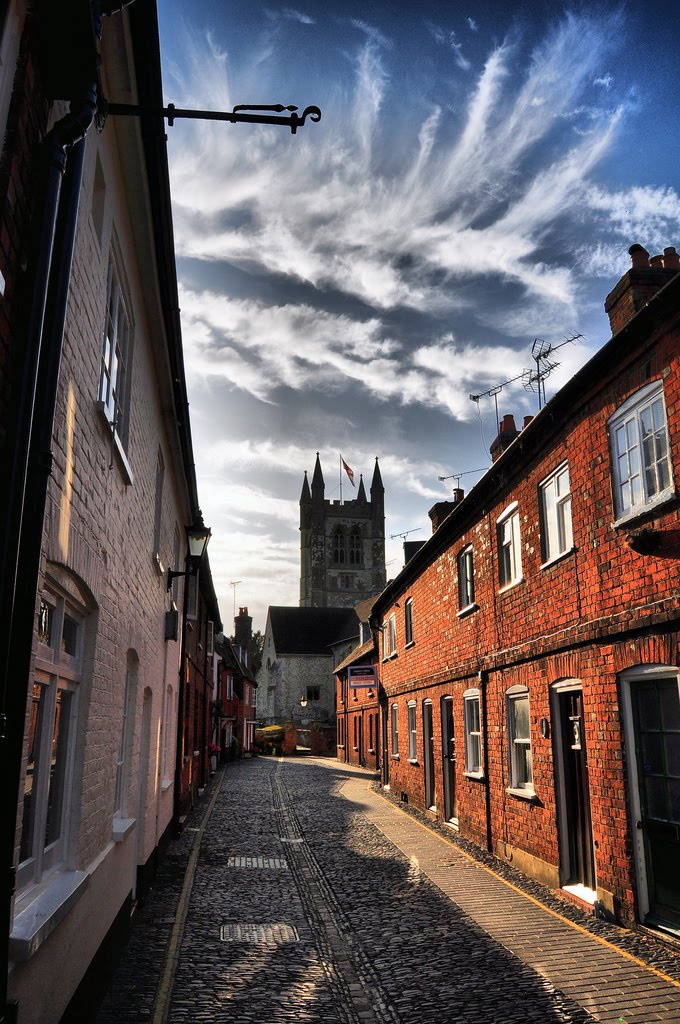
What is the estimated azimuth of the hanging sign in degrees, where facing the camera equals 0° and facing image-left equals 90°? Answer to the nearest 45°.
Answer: approximately 0°

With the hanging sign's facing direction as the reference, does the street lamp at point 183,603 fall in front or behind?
in front

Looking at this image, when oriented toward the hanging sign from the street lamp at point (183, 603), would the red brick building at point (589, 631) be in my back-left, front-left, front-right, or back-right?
back-right

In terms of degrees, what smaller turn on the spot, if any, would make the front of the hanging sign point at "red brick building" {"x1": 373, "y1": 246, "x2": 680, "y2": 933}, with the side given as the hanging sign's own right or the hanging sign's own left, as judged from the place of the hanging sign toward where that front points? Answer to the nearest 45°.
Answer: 0° — it already faces it
